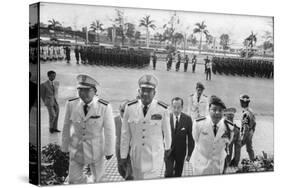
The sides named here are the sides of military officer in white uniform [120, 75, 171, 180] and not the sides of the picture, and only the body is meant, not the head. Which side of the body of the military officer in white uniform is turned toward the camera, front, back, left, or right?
front

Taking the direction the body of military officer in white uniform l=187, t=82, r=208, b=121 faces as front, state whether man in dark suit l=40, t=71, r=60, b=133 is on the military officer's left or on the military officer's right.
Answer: on the military officer's right

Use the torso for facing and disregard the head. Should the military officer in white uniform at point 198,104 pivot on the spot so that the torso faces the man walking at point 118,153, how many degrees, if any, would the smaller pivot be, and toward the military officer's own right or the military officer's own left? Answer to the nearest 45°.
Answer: approximately 45° to the military officer's own right

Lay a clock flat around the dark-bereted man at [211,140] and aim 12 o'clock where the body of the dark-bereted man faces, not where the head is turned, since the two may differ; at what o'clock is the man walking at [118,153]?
The man walking is roughly at 2 o'clock from the dark-bereted man.

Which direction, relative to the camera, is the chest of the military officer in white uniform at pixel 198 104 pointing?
toward the camera

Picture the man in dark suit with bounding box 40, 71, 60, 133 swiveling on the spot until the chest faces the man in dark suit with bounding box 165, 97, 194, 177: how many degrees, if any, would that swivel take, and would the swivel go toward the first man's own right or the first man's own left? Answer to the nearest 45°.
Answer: approximately 45° to the first man's own left

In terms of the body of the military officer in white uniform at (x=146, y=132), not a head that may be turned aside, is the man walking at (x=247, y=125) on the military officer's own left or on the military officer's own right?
on the military officer's own left

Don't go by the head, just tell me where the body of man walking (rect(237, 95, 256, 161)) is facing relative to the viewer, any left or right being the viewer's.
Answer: facing to the left of the viewer

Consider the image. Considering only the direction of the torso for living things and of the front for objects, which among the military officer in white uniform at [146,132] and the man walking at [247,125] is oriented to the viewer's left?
the man walking
